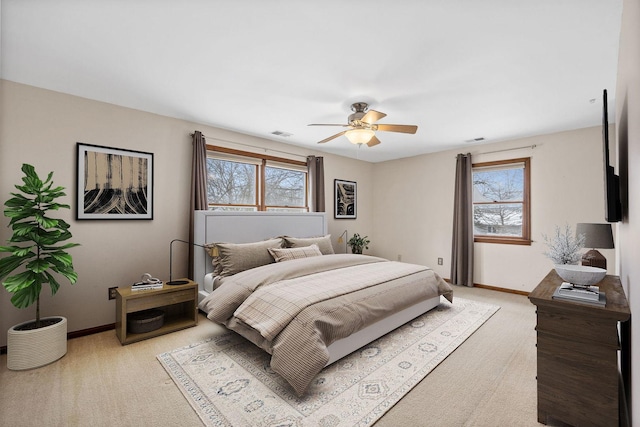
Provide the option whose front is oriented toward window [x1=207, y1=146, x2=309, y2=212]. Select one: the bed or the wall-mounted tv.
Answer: the wall-mounted tv

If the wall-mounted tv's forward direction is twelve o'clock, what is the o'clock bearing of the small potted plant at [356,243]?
The small potted plant is roughly at 1 o'clock from the wall-mounted tv.

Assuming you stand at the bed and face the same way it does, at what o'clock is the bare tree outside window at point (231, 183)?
The bare tree outside window is roughly at 6 o'clock from the bed.

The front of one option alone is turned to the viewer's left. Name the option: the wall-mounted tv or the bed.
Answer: the wall-mounted tv

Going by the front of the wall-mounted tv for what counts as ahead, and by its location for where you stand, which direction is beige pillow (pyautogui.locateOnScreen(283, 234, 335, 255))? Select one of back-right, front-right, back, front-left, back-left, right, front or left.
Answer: front

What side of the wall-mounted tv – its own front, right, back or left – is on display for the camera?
left

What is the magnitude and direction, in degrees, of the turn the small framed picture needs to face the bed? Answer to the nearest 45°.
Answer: approximately 45° to its right

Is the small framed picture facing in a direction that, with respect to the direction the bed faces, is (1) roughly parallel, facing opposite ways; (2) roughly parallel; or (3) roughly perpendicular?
roughly parallel

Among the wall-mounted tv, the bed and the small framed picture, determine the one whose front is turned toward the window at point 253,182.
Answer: the wall-mounted tv

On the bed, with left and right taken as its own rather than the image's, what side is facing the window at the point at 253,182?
back

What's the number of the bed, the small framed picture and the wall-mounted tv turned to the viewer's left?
1

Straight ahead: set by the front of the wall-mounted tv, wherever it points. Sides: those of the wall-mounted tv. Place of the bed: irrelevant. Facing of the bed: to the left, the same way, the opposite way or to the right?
the opposite way

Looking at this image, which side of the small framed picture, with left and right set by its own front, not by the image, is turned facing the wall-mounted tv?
front

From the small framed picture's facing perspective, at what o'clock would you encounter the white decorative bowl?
The white decorative bowl is roughly at 1 o'clock from the small framed picture.

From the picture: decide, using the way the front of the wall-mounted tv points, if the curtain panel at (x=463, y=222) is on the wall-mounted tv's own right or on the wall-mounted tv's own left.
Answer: on the wall-mounted tv's own right

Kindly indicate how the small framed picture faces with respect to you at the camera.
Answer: facing the viewer and to the right of the viewer

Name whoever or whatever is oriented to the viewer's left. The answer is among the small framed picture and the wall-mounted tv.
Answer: the wall-mounted tv

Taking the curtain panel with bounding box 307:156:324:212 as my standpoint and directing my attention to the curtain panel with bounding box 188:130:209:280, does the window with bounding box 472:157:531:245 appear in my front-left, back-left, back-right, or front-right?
back-left
